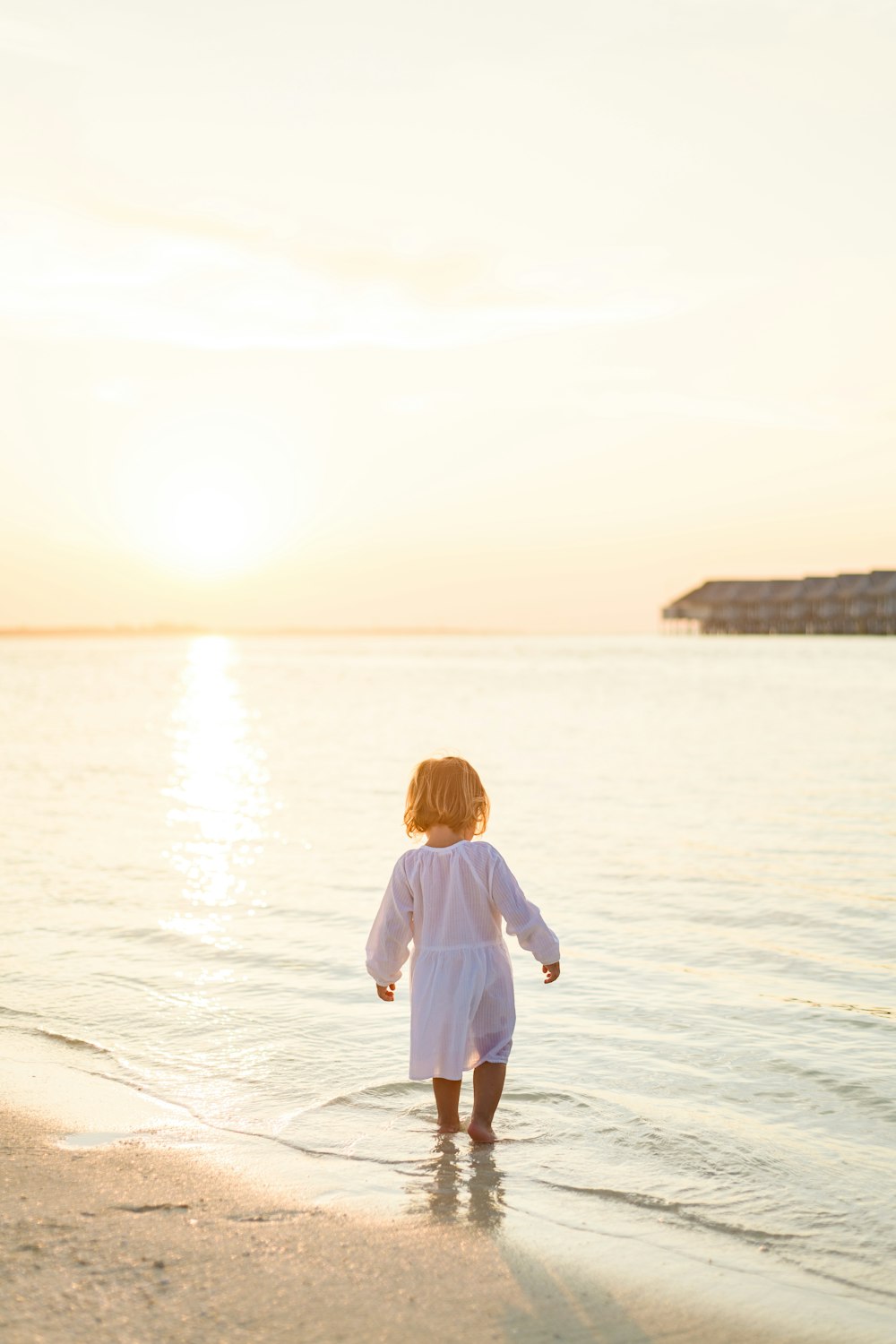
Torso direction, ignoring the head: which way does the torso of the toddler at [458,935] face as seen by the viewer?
away from the camera

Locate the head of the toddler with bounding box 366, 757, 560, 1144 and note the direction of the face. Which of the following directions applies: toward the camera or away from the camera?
away from the camera
